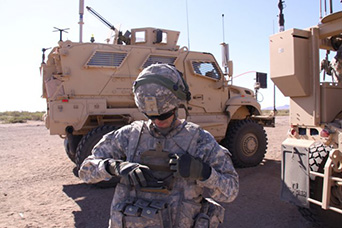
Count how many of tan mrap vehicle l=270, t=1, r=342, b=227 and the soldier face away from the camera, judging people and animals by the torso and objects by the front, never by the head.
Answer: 1

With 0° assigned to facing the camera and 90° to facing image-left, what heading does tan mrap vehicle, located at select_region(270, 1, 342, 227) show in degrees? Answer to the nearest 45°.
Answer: approximately 180°

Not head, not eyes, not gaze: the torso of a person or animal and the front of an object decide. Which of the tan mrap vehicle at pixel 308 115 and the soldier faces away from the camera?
the tan mrap vehicle

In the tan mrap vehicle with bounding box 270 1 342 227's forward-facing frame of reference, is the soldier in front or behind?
behind

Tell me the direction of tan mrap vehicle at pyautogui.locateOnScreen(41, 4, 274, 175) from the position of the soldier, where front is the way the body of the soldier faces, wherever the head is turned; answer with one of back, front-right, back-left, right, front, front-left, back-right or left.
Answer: back

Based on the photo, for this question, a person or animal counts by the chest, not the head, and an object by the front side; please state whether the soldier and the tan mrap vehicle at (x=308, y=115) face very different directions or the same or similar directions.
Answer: very different directions

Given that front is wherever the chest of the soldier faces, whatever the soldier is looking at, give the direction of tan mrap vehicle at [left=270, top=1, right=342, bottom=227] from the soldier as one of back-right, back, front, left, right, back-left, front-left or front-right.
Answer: back-left

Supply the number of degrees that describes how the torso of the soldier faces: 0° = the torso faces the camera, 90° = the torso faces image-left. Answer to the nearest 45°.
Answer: approximately 0°

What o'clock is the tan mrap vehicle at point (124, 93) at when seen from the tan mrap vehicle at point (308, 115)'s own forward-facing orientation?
the tan mrap vehicle at point (124, 93) is roughly at 10 o'clock from the tan mrap vehicle at point (308, 115).

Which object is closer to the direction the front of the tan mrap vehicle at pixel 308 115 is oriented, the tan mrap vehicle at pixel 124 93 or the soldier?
the tan mrap vehicle
